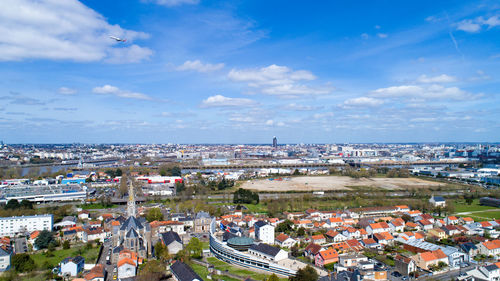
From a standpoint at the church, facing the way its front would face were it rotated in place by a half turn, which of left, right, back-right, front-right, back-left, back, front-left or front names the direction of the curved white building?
front-left

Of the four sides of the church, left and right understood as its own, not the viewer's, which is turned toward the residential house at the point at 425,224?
right

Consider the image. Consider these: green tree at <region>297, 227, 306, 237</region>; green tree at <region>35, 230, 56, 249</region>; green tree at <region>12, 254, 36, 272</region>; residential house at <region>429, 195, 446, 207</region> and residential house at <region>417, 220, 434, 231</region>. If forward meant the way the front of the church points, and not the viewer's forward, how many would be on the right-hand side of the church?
3

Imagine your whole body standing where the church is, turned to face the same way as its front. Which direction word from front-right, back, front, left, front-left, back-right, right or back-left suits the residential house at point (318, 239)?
right

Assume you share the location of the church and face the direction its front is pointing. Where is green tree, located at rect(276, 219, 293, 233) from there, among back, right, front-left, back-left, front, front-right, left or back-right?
right

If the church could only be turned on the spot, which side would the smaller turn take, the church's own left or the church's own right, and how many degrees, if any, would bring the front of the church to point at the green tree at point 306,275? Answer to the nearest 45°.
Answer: approximately 135° to the church's own right

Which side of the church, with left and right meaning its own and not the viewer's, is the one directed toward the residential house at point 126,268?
back

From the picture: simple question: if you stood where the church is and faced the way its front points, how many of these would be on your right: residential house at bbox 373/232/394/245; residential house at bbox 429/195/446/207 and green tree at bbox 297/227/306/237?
3

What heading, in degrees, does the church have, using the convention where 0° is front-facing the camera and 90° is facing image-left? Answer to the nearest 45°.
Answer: approximately 180°

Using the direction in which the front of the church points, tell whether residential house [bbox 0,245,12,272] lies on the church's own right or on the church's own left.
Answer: on the church's own left

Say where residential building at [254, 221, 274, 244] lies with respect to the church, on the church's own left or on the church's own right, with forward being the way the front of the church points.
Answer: on the church's own right

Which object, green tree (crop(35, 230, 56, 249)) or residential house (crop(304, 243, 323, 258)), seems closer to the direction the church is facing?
the green tree

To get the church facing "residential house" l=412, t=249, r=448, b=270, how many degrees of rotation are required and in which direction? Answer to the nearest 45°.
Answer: approximately 135° to its right

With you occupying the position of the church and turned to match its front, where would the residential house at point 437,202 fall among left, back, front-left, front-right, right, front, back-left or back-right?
right

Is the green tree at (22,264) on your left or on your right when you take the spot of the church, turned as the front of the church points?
on your left

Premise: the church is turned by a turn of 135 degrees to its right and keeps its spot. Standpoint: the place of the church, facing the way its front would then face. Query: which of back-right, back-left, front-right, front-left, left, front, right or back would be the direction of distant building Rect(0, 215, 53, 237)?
back

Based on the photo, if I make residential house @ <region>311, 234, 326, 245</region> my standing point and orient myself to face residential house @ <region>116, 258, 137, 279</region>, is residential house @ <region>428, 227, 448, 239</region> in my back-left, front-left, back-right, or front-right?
back-left
